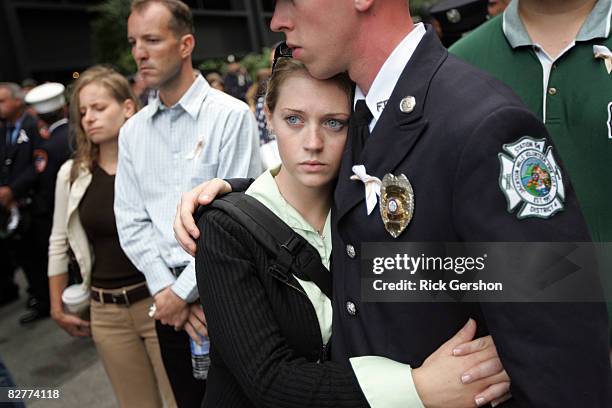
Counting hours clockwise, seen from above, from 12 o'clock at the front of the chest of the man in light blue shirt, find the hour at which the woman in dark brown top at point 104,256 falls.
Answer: The woman in dark brown top is roughly at 3 o'clock from the man in light blue shirt.

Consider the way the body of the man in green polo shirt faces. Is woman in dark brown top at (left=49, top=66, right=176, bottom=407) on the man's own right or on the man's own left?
on the man's own right

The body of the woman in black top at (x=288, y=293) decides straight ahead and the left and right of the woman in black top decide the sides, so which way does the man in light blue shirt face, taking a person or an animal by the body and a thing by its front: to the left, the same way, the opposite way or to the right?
to the right

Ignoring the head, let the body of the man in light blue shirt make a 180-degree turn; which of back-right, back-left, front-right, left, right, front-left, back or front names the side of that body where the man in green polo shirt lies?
right

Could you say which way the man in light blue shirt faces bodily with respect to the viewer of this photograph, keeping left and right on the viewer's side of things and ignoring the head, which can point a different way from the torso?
facing the viewer and to the left of the viewer

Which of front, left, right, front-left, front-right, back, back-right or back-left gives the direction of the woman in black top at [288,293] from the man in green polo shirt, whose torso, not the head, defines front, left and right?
front-right

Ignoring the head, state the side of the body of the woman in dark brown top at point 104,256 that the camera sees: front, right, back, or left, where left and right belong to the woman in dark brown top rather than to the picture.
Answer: front

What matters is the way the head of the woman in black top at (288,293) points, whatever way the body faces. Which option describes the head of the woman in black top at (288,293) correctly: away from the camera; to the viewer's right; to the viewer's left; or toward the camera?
toward the camera

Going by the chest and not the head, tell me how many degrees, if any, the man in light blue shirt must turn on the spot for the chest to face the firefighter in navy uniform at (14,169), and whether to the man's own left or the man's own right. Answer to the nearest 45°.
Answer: approximately 90° to the man's own right

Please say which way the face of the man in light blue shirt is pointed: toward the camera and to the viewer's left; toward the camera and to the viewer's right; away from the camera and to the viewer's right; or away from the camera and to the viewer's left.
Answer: toward the camera and to the viewer's left

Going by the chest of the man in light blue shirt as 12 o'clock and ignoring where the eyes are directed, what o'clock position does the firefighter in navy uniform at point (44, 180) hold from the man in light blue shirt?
The firefighter in navy uniform is roughly at 4 o'clock from the man in light blue shirt.

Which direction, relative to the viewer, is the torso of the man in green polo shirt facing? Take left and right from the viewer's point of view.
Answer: facing the viewer

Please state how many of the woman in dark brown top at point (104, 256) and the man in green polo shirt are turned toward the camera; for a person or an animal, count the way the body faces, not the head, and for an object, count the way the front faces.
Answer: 2

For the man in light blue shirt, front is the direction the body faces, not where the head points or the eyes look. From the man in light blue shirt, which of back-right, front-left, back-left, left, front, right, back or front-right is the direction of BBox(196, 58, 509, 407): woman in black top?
front-left
